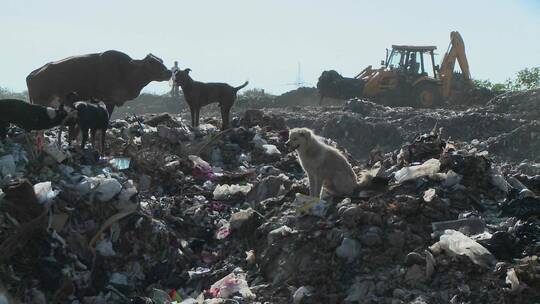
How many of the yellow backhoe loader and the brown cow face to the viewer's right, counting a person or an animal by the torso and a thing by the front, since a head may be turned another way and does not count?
1

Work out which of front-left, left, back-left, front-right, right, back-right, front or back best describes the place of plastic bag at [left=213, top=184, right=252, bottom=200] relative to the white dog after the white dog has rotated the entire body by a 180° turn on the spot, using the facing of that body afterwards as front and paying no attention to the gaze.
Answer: back-left

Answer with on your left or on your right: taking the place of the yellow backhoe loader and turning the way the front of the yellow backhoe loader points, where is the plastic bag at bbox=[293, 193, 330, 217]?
on your left

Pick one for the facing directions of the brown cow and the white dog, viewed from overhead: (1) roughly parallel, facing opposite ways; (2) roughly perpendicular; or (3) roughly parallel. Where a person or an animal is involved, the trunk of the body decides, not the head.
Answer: roughly parallel, facing opposite ways

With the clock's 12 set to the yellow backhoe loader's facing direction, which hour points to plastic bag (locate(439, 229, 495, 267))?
The plastic bag is roughly at 9 o'clock from the yellow backhoe loader.

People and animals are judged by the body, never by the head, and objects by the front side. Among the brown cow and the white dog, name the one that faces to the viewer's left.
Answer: the white dog

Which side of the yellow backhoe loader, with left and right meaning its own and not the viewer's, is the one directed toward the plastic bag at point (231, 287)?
left

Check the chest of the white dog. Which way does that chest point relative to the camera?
to the viewer's left

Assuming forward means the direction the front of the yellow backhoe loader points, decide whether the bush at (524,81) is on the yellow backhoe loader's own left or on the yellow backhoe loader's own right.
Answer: on the yellow backhoe loader's own right

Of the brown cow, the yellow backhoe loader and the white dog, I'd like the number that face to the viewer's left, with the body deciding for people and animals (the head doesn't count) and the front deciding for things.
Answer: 2

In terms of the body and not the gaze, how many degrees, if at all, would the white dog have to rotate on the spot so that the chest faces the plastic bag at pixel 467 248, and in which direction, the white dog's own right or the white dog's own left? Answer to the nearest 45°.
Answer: approximately 135° to the white dog's own left

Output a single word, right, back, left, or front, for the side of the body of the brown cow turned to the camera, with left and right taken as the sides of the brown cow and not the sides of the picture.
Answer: right

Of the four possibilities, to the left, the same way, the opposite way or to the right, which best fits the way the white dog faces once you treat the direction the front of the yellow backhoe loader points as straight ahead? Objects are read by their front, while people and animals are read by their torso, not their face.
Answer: the same way

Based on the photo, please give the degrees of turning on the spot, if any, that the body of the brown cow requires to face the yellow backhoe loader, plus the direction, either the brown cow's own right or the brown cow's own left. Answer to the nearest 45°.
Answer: approximately 45° to the brown cow's own left

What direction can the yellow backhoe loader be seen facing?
to the viewer's left

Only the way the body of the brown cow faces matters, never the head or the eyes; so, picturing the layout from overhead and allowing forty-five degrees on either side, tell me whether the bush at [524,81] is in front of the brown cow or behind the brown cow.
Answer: in front
